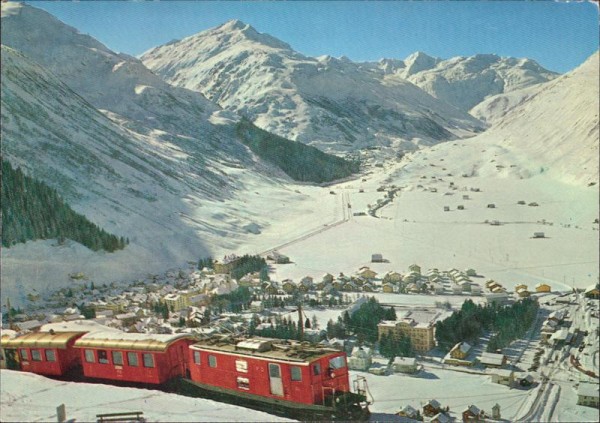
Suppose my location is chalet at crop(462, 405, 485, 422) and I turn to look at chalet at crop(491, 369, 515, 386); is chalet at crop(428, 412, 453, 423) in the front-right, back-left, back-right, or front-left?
back-left

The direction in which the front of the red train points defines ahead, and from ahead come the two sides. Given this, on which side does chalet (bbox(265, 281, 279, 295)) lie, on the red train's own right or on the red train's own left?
on the red train's own left

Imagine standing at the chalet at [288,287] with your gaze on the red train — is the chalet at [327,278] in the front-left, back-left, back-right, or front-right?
back-left

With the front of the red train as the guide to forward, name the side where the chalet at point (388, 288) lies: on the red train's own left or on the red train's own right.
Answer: on the red train's own left

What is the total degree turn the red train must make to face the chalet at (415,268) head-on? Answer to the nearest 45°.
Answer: approximately 90° to its left

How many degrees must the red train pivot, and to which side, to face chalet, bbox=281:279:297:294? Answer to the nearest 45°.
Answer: approximately 135° to its left

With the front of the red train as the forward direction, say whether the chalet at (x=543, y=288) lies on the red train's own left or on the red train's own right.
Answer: on the red train's own left

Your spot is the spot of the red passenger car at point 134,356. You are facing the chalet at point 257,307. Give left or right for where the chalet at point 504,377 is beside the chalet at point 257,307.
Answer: right

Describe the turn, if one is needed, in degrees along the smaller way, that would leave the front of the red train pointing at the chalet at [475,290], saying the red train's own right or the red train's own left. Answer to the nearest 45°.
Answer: approximately 90° to the red train's own left

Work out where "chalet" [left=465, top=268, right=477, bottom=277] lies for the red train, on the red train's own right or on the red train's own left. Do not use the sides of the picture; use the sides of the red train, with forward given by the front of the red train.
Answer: on the red train's own left

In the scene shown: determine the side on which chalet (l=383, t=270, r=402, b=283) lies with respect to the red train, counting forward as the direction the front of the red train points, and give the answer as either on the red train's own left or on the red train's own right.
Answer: on the red train's own left

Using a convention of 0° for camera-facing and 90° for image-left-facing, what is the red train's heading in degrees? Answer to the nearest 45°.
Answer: approximately 315°
